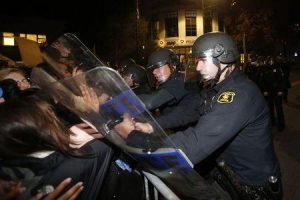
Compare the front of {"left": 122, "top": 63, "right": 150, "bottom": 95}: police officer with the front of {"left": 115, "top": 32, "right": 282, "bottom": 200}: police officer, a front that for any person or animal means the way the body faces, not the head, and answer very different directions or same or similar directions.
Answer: same or similar directions

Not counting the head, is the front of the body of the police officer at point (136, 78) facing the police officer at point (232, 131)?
no

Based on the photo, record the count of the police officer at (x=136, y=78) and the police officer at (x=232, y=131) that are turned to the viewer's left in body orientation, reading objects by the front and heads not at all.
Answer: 2

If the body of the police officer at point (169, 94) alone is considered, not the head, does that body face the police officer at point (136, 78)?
no

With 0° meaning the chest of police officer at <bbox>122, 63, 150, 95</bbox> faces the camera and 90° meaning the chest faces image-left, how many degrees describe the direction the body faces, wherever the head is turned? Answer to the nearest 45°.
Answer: approximately 90°

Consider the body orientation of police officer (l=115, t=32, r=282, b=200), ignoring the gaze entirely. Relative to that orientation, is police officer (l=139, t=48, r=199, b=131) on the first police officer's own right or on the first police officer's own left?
on the first police officer's own right

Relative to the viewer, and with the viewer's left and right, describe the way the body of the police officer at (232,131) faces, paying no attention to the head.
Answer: facing to the left of the viewer

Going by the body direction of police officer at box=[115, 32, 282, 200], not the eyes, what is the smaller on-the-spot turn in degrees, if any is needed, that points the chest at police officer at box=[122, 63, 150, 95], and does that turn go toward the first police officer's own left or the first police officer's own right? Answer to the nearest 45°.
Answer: approximately 90° to the first police officer's own right

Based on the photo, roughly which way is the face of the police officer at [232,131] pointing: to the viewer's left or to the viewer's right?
to the viewer's left

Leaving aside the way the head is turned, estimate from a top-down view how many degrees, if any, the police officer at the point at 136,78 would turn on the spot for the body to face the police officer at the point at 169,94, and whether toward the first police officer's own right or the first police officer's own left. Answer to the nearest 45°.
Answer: approximately 90° to the first police officer's own left

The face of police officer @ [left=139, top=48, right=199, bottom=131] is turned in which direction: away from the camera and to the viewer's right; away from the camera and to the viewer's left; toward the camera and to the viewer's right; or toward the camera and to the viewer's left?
toward the camera and to the viewer's left

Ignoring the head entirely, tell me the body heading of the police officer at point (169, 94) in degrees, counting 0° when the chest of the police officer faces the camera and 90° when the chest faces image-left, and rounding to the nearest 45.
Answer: approximately 45°
